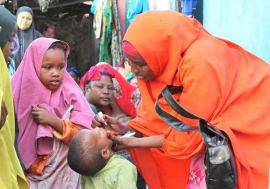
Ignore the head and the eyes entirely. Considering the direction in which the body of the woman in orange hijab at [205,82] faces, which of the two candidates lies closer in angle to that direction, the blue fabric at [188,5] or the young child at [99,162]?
the young child

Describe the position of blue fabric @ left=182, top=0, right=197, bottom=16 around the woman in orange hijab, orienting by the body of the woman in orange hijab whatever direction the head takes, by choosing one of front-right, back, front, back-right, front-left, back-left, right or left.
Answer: right

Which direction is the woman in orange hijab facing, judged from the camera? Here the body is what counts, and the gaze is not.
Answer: to the viewer's left

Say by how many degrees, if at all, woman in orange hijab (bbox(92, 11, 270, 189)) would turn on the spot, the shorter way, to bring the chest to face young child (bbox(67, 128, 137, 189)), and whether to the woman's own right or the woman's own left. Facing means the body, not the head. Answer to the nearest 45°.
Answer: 0° — they already face them

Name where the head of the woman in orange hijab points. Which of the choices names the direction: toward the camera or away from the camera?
toward the camera
